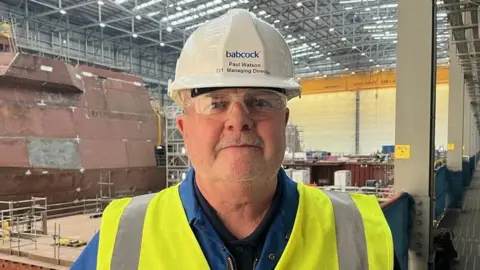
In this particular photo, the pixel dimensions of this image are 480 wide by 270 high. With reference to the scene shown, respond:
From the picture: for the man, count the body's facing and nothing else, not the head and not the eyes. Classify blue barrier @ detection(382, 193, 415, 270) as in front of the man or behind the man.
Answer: behind

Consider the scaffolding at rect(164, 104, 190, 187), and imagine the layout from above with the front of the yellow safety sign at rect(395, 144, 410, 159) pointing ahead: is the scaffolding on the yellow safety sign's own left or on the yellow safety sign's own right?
on the yellow safety sign's own right

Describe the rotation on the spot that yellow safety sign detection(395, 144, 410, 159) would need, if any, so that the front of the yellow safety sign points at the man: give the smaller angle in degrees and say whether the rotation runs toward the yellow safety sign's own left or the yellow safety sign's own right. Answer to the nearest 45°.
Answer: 0° — it already faces them

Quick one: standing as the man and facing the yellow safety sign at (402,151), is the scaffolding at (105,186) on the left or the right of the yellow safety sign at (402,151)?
left

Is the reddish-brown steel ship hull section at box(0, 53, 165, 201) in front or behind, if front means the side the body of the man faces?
behind

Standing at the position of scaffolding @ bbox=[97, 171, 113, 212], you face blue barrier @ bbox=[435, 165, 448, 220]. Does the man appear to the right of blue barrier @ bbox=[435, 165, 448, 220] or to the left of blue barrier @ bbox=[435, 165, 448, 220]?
right

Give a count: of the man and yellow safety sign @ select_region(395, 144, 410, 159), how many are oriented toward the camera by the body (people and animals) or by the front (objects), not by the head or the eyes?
2

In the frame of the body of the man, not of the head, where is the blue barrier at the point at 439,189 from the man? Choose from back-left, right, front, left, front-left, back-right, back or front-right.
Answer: back-left

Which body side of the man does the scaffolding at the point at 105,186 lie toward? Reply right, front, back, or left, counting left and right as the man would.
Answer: back
